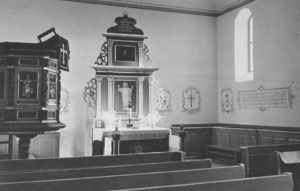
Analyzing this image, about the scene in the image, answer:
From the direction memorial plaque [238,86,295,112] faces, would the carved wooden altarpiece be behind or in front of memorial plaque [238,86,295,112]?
in front

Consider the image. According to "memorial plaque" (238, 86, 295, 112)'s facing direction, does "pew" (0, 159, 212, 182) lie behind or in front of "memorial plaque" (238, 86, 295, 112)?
in front

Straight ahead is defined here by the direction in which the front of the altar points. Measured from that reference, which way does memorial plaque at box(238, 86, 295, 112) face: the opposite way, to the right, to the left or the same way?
to the right

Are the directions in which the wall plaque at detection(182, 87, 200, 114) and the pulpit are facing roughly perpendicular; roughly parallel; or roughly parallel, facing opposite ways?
roughly perpendicular

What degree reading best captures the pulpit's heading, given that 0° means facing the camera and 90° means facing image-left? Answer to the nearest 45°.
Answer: approximately 315°

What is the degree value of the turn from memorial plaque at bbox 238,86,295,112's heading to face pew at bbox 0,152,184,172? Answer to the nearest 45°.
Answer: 0° — it already faces it

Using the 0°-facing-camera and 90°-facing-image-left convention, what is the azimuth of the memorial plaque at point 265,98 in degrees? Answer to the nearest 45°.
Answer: approximately 45°

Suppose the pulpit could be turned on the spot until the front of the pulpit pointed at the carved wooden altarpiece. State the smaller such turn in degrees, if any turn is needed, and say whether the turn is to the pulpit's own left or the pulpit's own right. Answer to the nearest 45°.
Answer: approximately 90° to the pulpit's own left

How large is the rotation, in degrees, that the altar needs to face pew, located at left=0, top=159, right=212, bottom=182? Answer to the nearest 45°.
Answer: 0° — it already faces it

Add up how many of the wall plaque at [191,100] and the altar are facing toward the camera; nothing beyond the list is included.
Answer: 2
